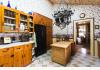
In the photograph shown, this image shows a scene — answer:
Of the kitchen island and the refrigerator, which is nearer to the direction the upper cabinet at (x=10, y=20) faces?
the kitchen island

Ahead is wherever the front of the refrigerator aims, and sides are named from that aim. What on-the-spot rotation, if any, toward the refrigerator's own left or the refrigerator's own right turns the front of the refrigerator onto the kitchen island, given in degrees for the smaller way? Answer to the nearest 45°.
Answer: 0° — it already faces it

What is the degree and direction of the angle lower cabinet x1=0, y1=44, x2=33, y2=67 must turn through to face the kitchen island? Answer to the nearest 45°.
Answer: approximately 45° to its left

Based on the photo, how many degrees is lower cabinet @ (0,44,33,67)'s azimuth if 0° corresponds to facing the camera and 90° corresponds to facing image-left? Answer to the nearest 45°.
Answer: approximately 315°

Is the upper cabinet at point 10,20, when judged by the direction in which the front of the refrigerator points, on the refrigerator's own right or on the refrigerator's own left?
on the refrigerator's own right

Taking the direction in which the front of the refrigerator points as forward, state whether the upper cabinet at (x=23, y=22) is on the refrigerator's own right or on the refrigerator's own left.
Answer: on the refrigerator's own right

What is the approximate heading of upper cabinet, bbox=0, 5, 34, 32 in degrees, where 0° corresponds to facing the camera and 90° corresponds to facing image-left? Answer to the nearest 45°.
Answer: approximately 315°
